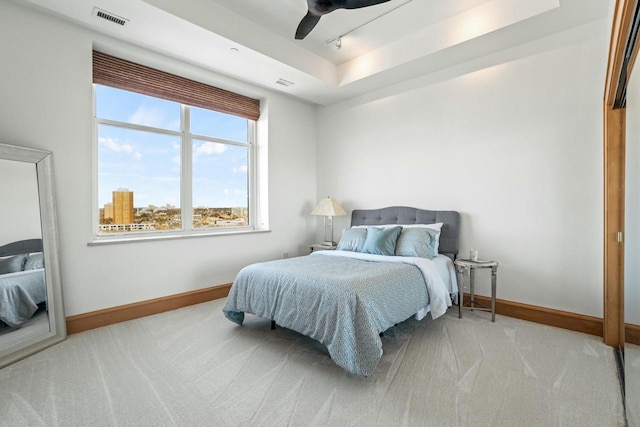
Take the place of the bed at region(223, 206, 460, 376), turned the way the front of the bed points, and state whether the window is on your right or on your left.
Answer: on your right

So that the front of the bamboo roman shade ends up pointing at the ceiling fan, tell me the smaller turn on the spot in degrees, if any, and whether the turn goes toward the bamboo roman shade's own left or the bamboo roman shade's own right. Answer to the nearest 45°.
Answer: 0° — it already faces it

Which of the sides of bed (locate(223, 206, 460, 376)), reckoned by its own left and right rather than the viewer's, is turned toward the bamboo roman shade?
right

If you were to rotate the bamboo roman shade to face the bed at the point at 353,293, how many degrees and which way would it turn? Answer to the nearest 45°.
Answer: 0° — it already faces it

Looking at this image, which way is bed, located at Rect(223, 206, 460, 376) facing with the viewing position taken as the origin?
facing the viewer and to the left of the viewer

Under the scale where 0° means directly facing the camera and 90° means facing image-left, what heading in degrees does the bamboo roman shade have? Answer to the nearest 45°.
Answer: approximately 315°

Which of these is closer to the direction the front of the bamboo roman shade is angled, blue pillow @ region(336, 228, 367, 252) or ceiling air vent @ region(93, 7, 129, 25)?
the blue pillow

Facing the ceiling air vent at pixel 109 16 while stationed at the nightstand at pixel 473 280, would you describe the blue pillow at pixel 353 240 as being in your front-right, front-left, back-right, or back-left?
front-right

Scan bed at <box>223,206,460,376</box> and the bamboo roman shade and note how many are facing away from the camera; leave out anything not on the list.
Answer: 0
